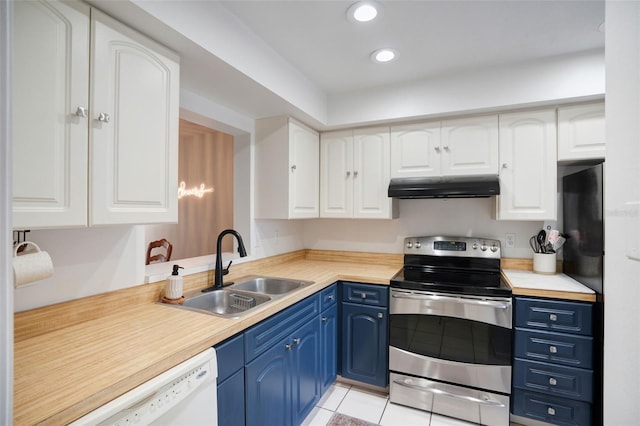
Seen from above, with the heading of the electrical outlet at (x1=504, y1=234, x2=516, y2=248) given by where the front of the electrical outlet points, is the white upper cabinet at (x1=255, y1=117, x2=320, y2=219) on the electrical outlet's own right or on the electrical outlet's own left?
on the electrical outlet's own right

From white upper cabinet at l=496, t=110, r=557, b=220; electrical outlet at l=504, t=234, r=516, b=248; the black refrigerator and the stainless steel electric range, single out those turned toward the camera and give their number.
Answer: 4

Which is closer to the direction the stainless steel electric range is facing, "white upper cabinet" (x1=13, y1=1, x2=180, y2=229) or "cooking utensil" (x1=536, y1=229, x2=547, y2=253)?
the white upper cabinet

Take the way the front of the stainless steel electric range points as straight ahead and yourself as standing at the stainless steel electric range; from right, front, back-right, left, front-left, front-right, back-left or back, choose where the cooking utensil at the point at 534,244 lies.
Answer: back-left

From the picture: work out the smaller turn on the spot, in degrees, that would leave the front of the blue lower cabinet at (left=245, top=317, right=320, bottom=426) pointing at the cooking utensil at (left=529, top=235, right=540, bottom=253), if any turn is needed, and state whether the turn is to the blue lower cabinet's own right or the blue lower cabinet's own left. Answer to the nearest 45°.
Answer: approximately 45° to the blue lower cabinet's own left

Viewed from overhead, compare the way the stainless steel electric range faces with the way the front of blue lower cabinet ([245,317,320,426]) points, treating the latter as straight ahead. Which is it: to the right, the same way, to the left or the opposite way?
to the right

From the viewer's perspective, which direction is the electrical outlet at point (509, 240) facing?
toward the camera

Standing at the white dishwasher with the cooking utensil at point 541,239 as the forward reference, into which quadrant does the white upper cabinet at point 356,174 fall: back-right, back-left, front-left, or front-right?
front-left

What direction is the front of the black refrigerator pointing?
toward the camera

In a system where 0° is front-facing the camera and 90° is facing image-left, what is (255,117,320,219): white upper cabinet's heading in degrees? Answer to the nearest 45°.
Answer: approximately 315°

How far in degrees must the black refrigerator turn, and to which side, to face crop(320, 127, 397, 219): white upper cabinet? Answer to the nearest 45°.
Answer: approximately 90° to its right

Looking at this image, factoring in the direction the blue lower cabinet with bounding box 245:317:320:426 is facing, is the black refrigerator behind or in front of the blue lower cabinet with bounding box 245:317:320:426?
in front
